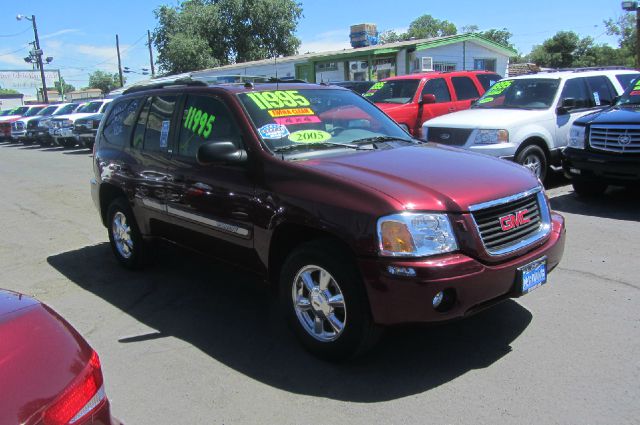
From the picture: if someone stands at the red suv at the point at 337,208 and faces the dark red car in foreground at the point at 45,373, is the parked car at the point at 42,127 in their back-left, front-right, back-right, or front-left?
back-right

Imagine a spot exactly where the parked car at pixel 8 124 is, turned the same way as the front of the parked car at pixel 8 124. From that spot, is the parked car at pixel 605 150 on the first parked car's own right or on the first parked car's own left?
on the first parked car's own left

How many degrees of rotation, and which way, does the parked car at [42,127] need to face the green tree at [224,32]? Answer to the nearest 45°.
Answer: approximately 180°

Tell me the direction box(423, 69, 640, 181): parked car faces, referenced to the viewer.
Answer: facing the viewer and to the left of the viewer

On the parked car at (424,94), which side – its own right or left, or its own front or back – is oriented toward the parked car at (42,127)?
right

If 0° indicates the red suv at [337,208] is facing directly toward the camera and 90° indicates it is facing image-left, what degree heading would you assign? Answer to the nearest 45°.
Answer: approximately 315°

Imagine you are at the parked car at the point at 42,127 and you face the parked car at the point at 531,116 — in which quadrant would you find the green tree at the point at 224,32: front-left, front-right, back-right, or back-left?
back-left

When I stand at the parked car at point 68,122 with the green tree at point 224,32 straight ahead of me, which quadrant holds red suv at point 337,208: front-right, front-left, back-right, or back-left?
back-right

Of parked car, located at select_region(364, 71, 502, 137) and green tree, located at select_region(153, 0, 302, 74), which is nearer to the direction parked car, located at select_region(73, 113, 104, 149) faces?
the parked car

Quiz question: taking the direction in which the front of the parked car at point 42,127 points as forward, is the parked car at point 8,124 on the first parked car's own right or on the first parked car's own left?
on the first parked car's own right

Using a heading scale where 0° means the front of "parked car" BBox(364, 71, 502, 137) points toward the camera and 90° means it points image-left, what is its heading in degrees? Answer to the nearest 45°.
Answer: approximately 45°
